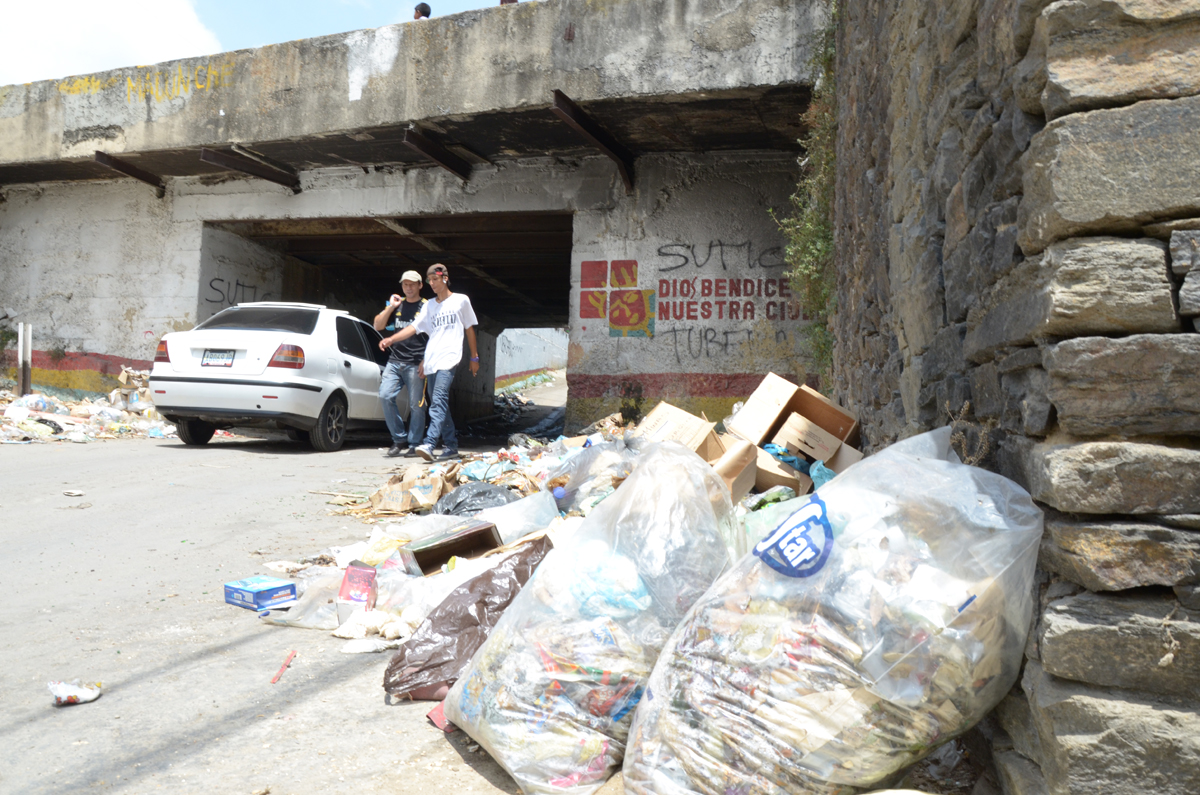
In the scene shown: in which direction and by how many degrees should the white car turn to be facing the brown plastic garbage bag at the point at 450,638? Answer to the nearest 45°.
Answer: approximately 135° to its right

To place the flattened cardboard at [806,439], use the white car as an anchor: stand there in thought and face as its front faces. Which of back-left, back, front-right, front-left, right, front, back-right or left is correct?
right

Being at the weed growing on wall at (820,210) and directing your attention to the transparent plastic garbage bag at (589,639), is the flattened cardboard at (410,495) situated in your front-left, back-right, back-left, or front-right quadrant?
front-right

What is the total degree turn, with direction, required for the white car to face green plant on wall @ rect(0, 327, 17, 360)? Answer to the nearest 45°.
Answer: approximately 90° to its left

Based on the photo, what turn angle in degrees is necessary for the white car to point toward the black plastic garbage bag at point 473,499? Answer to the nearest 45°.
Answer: approximately 135° to its right

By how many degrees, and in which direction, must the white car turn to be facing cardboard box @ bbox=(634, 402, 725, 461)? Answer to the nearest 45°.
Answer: approximately 90° to its right

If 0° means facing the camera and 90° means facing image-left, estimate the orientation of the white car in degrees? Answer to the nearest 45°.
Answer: approximately 225°

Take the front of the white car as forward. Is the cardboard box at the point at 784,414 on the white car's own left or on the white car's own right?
on the white car's own right

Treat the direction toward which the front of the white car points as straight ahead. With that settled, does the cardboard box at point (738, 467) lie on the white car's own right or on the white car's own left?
on the white car's own right

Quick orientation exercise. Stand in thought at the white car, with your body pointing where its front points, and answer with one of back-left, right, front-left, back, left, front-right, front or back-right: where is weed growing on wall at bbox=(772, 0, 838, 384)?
right

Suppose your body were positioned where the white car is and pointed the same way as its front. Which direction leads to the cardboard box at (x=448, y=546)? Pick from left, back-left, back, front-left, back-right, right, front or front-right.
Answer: back-right

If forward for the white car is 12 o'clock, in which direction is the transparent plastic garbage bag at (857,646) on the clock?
The transparent plastic garbage bag is roughly at 4 o'clock from the white car.

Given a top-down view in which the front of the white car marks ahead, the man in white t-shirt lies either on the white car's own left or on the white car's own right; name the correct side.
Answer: on the white car's own right

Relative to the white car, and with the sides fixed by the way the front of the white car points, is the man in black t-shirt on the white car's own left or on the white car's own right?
on the white car's own right

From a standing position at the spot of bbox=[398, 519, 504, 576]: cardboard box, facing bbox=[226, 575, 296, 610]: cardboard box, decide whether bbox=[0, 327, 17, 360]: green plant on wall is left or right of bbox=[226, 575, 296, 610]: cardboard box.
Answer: right

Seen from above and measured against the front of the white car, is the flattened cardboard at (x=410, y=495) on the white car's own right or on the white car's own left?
on the white car's own right

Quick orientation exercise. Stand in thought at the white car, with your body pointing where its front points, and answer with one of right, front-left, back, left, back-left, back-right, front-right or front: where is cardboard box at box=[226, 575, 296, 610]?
back-right

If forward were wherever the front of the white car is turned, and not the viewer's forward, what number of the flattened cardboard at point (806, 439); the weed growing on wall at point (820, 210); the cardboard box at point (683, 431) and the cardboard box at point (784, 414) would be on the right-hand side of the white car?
4

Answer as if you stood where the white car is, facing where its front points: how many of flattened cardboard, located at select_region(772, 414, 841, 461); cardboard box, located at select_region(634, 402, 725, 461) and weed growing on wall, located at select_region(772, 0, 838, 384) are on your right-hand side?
3
